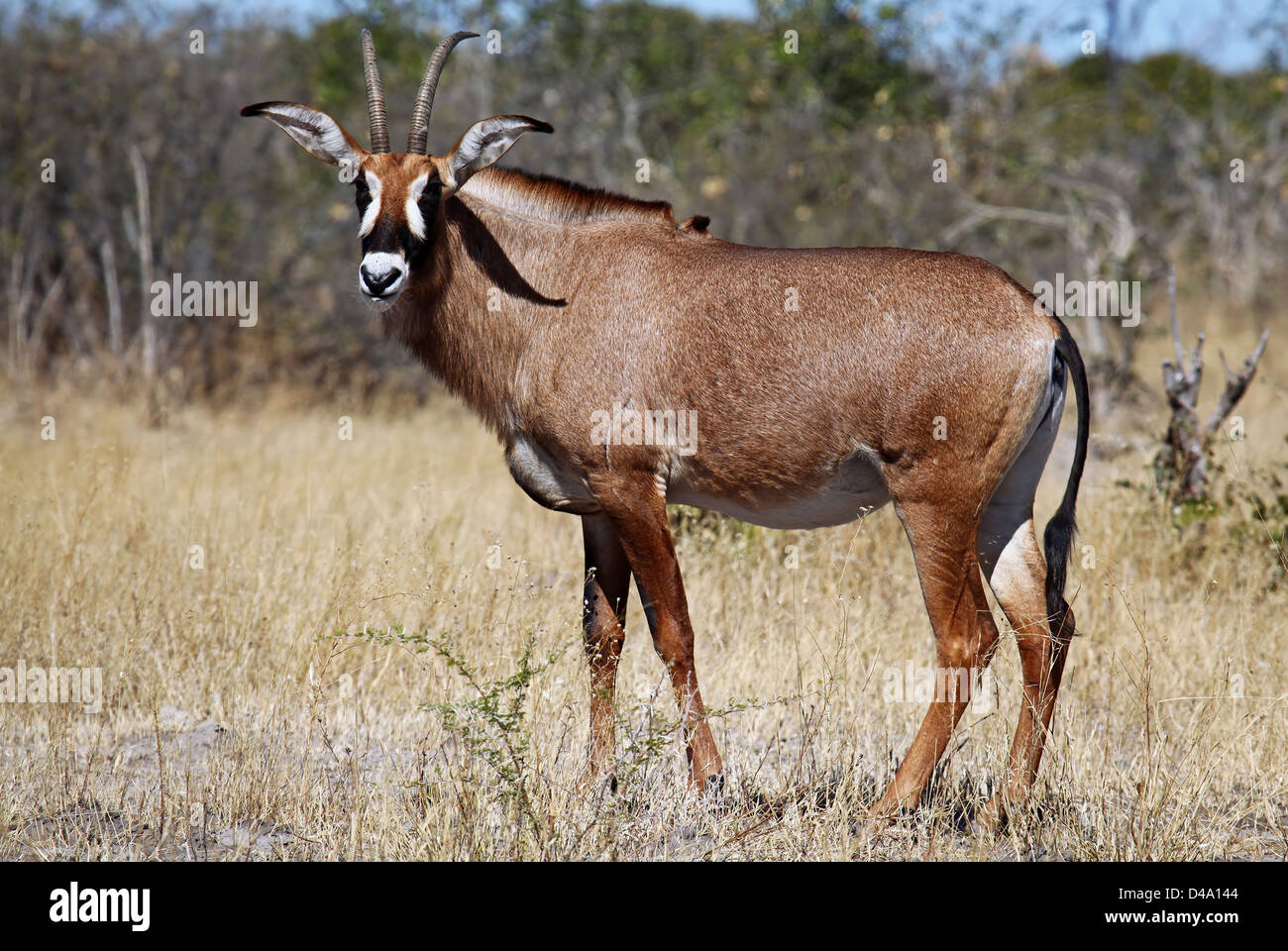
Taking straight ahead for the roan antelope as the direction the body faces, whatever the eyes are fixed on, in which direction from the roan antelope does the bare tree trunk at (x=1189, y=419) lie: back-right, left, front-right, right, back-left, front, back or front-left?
back-right

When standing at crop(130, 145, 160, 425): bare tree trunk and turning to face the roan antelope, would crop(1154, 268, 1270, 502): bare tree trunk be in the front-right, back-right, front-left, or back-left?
front-left

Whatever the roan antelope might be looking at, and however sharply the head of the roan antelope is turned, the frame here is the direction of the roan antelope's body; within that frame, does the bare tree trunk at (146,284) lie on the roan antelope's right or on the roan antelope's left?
on the roan antelope's right

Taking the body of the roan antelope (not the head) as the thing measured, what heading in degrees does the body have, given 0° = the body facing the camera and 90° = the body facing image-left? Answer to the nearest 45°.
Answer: approximately 90°
